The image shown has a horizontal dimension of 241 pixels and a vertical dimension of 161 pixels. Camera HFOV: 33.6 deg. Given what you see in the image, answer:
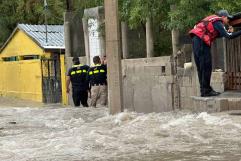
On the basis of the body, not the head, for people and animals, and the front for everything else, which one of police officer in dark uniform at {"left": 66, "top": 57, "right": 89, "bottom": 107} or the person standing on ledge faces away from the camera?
the police officer in dark uniform

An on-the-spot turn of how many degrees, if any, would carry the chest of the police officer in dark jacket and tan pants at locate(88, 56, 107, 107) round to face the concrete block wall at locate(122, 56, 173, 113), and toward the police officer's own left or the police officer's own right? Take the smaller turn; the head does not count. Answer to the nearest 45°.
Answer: approximately 135° to the police officer's own right

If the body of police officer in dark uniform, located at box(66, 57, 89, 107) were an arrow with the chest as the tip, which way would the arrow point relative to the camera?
away from the camera

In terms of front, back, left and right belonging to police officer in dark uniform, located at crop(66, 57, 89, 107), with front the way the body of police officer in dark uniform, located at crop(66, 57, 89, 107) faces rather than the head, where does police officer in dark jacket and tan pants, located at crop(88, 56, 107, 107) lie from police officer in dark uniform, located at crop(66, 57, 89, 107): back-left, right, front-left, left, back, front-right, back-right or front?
back-right

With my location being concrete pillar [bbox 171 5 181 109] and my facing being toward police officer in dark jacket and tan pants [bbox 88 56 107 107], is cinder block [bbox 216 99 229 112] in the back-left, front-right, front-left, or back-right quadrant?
back-left

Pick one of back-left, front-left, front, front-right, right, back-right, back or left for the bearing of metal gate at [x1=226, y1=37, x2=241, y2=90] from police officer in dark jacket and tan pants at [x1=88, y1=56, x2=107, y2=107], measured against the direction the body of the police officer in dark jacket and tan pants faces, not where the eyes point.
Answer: back-right

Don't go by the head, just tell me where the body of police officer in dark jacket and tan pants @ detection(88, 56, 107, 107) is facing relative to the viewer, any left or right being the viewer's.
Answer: facing away from the viewer
